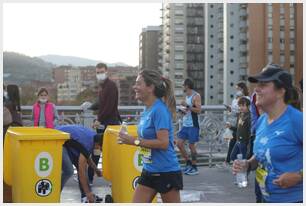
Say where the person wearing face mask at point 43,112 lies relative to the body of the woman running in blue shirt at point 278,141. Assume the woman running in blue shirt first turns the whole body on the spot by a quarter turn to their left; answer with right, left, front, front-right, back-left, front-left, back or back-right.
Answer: back

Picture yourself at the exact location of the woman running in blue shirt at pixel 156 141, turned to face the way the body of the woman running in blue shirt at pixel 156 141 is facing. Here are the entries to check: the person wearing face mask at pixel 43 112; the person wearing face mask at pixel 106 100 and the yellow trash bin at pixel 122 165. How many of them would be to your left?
0

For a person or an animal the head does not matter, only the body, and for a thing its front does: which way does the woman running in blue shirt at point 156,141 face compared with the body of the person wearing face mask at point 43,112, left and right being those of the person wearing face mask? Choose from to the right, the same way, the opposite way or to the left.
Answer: to the right

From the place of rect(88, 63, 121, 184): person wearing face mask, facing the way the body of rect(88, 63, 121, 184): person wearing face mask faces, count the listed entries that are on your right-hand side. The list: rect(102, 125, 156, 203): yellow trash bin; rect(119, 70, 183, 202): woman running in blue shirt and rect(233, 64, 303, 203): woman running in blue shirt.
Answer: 0

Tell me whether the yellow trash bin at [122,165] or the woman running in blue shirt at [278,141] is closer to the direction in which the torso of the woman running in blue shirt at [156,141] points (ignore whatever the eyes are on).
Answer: the yellow trash bin

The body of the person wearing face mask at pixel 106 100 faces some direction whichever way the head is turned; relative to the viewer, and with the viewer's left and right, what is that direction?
facing the viewer and to the left of the viewer

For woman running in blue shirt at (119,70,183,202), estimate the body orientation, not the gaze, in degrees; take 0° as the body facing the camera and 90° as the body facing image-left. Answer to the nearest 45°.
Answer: approximately 90°

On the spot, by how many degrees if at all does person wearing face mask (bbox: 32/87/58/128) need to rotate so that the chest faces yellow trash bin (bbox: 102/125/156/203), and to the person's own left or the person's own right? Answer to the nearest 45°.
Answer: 0° — they already face it

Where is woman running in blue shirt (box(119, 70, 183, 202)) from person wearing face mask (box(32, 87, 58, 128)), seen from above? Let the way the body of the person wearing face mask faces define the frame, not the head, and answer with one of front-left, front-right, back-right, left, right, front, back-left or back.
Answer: front

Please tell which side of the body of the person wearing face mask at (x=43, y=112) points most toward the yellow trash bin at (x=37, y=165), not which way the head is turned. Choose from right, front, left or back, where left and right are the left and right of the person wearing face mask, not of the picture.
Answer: front

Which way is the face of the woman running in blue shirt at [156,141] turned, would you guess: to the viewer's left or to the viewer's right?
to the viewer's left

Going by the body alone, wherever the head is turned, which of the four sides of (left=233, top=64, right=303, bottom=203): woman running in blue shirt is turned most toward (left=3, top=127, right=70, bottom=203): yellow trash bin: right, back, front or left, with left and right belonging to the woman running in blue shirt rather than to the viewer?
right

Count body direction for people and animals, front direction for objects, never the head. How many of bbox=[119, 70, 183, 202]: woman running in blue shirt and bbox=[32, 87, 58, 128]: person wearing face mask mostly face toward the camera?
1

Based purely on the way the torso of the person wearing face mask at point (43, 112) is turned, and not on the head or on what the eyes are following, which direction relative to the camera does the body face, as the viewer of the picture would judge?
toward the camera

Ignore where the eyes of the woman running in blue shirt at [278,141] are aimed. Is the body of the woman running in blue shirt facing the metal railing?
no
